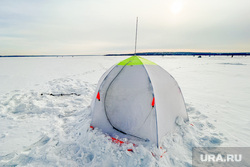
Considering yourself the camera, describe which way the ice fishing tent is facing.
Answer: facing the viewer and to the left of the viewer
